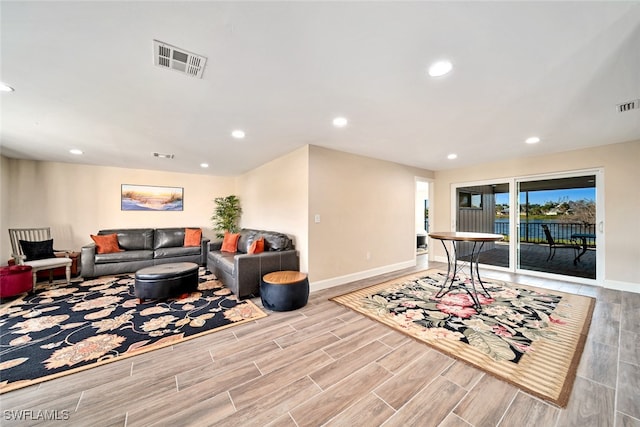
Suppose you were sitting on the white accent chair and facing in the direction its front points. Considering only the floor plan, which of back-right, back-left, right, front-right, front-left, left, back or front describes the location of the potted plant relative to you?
front-left

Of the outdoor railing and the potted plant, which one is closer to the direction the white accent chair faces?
the outdoor railing

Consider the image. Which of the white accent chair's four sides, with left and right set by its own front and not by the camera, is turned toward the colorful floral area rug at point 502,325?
front

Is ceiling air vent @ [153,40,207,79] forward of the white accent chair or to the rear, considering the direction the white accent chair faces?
forward

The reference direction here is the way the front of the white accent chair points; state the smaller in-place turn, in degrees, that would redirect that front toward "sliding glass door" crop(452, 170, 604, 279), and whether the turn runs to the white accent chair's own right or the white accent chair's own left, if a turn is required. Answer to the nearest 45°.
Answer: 0° — it already faces it

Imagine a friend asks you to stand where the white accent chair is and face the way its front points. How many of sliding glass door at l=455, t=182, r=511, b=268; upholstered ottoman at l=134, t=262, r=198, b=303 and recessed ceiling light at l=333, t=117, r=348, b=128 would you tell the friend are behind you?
0

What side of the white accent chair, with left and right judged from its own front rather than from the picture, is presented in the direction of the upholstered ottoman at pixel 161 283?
front

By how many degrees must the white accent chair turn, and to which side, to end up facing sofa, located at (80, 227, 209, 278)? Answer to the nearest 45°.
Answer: approximately 45° to its left

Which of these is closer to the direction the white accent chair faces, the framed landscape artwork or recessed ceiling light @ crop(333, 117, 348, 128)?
the recessed ceiling light

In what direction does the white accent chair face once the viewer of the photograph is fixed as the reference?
facing the viewer and to the right of the viewer

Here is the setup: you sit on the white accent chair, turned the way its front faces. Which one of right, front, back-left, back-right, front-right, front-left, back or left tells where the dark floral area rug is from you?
front-right
